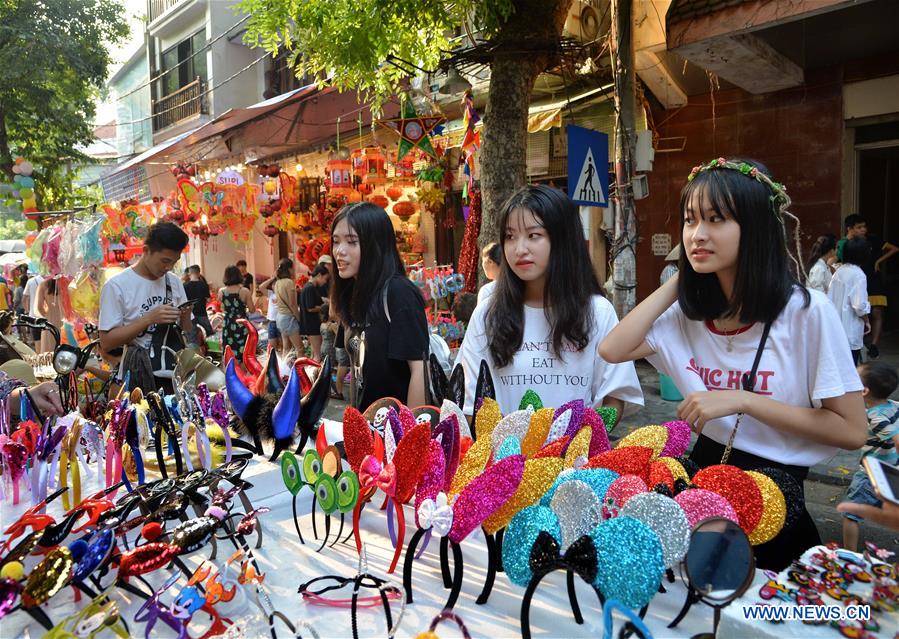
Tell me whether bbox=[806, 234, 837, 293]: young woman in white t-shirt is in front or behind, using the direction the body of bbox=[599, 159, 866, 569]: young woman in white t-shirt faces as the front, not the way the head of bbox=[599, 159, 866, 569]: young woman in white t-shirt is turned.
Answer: behind

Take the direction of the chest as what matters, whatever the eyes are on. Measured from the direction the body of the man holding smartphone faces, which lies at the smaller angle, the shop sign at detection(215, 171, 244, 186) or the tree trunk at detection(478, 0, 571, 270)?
the tree trunk

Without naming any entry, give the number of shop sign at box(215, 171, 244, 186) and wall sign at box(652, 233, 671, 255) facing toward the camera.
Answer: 2

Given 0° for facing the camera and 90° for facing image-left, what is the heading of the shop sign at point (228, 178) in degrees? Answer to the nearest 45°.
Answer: approximately 0°

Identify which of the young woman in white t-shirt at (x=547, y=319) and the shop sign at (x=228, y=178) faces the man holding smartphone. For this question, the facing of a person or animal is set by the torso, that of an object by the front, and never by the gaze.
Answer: the shop sign

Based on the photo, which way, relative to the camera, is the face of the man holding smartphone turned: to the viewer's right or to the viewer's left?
to the viewer's right
